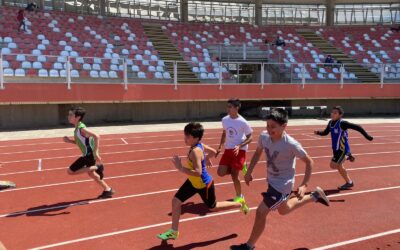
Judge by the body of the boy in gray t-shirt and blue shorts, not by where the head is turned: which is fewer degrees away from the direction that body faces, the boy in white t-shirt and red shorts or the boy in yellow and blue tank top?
the boy in yellow and blue tank top

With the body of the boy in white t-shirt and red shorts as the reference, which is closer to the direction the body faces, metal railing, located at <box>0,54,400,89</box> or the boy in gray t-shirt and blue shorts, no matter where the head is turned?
the boy in gray t-shirt and blue shorts

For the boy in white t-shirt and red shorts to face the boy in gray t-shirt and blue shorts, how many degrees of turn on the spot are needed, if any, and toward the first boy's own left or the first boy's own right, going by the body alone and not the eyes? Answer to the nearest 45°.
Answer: approximately 45° to the first boy's own left
